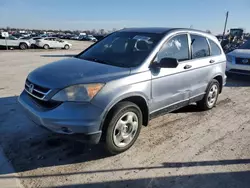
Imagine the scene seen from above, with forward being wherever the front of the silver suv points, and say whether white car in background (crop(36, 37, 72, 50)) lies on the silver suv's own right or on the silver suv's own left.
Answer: on the silver suv's own right

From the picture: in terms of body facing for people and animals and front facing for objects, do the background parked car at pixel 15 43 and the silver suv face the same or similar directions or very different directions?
very different directions

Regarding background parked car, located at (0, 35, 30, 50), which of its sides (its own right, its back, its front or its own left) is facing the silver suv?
right

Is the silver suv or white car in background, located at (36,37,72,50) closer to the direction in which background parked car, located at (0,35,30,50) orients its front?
the white car in background

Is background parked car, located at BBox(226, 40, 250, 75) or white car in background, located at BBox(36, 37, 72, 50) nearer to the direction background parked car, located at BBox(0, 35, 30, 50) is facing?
the white car in background

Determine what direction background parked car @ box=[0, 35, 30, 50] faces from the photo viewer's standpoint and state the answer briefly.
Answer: facing to the right of the viewer
